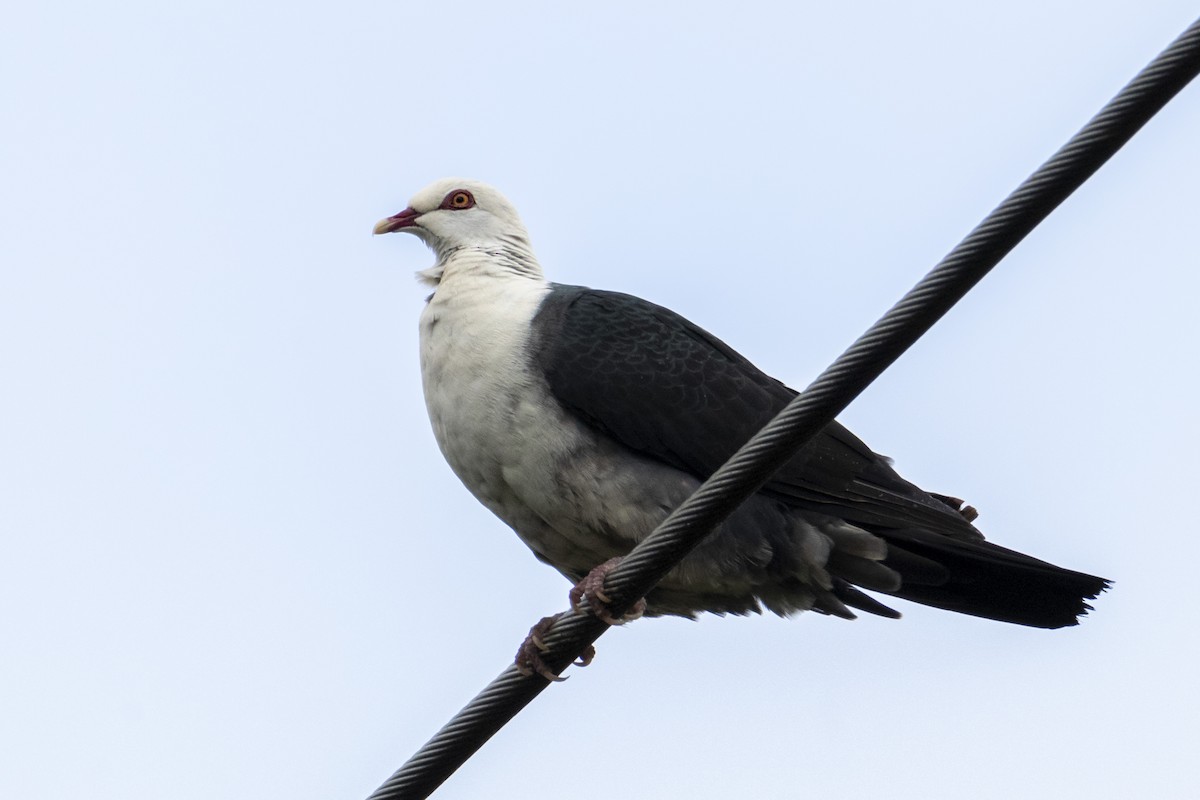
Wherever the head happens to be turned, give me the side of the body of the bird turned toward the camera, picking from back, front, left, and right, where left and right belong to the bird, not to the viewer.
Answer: left
